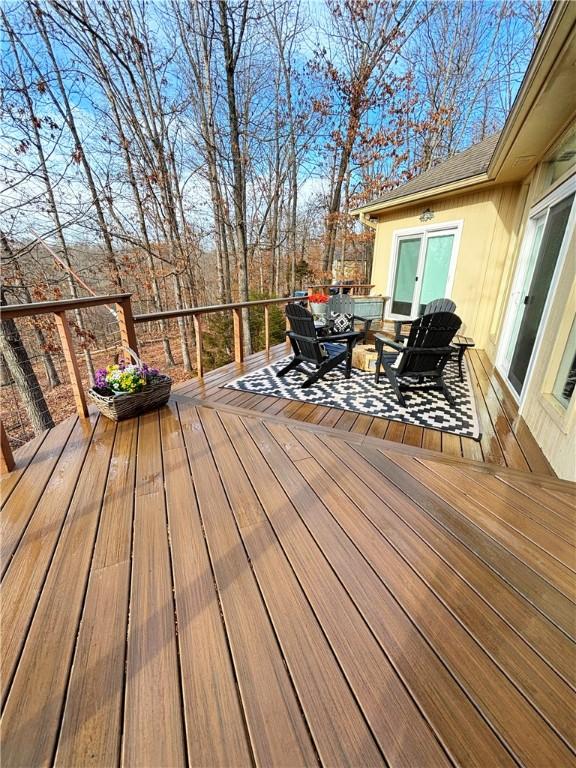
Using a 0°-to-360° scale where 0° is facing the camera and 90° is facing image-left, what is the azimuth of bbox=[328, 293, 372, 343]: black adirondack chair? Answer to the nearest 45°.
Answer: approximately 315°

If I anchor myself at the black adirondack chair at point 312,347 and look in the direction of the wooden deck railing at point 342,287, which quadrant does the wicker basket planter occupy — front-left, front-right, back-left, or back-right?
back-left

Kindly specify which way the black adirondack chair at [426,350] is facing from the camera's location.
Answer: facing away from the viewer and to the left of the viewer

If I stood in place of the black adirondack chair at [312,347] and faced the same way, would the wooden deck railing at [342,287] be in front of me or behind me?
in front

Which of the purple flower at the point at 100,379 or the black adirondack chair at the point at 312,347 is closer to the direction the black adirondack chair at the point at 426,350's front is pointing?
the black adirondack chair

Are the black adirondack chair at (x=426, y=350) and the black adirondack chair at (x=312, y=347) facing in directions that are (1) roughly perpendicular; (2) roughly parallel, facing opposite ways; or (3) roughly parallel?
roughly perpendicular

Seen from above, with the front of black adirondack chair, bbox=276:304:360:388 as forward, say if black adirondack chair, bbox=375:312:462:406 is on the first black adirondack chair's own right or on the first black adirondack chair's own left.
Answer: on the first black adirondack chair's own right

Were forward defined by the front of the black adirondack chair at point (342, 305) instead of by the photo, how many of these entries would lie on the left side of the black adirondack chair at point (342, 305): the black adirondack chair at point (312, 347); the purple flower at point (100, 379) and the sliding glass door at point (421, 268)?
1

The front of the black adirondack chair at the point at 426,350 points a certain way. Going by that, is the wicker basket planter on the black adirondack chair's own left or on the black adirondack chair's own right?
on the black adirondack chair's own left

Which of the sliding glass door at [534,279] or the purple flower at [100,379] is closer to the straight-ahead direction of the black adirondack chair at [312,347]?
the sliding glass door

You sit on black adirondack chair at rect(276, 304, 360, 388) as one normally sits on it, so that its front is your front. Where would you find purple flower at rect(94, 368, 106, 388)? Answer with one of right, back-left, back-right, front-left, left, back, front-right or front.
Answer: back

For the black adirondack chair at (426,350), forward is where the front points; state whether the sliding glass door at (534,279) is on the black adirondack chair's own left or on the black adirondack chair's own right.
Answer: on the black adirondack chair's own right

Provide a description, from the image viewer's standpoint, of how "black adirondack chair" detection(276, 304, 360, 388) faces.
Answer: facing away from the viewer and to the right of the viewer
